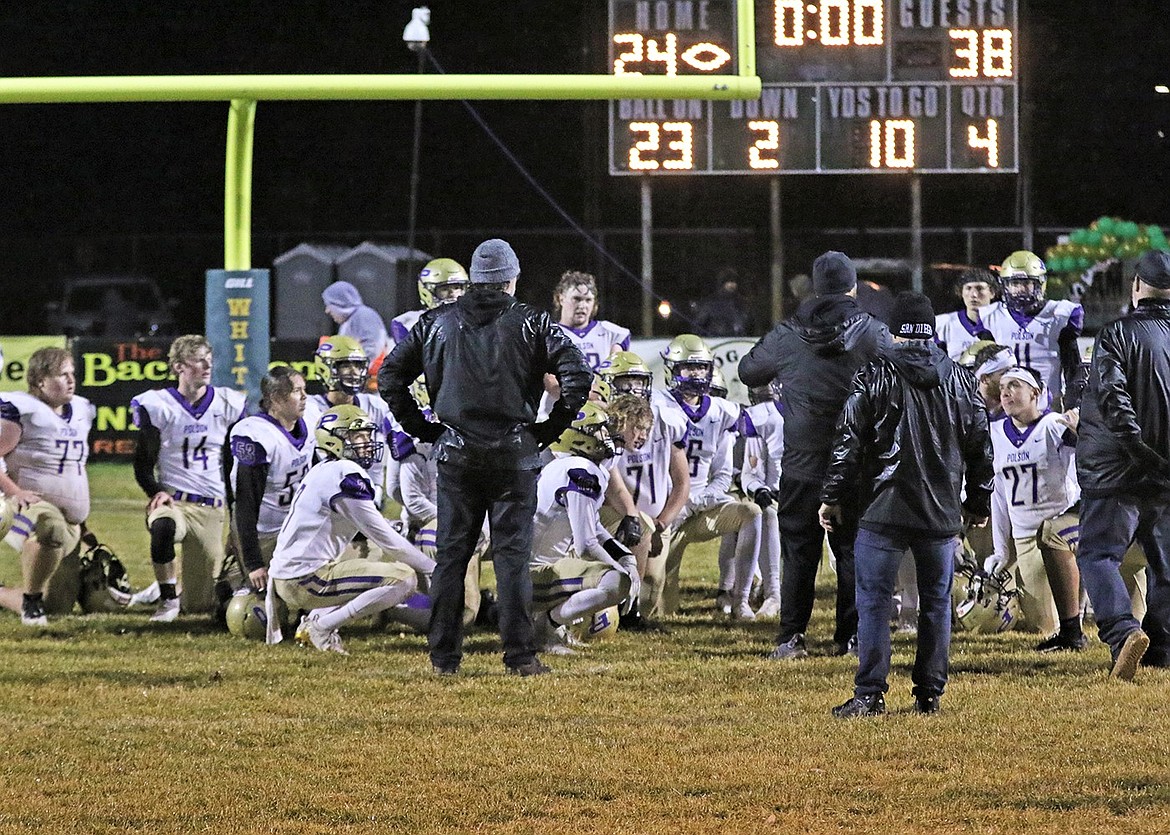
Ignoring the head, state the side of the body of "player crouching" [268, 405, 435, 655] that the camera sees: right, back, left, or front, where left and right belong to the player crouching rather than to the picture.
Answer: right

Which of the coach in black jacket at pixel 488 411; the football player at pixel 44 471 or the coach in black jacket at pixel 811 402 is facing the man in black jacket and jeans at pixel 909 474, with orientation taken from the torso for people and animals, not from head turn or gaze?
the football player

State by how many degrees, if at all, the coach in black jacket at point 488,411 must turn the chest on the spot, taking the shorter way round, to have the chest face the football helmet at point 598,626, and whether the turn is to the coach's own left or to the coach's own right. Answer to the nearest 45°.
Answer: approximately 45° to the coach's own right

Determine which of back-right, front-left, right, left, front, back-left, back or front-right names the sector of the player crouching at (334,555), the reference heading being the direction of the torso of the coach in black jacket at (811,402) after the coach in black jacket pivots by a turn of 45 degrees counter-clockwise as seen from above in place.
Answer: front-left

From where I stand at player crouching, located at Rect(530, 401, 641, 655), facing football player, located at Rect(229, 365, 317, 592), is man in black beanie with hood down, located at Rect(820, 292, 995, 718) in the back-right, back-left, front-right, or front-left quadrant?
back-left

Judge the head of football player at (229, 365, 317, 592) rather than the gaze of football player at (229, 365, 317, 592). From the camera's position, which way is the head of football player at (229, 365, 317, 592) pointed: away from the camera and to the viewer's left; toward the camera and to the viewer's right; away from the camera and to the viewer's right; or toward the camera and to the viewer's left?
toward the camera and to the viewer's right

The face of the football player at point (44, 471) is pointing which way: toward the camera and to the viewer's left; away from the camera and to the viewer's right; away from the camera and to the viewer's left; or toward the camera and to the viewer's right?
toward the camera and to the viewer's right

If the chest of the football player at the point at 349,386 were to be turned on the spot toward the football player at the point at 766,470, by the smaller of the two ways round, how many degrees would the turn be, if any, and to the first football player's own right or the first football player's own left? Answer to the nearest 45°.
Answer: approximately 45° to the first football player's own left

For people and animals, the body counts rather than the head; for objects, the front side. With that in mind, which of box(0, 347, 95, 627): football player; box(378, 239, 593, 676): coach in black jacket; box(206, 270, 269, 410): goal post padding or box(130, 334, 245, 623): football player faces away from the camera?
the coach in black jacket

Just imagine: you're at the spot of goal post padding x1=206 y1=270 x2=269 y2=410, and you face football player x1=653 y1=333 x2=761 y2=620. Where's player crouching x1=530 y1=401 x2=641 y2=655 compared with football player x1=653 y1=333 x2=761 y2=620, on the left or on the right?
right

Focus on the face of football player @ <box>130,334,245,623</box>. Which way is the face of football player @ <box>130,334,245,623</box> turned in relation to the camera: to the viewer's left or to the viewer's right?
to the viewer's right

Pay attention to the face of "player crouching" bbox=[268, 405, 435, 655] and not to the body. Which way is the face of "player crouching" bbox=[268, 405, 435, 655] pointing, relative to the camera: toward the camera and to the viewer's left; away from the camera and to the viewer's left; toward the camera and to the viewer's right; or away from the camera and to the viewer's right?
toward the camera and to the viewer's right

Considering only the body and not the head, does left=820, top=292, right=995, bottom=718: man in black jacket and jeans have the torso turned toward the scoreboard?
yes

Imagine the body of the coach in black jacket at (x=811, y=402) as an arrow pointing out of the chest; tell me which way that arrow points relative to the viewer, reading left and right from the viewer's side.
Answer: facing away from the viewer

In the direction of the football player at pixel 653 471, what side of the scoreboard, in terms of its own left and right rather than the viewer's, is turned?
front

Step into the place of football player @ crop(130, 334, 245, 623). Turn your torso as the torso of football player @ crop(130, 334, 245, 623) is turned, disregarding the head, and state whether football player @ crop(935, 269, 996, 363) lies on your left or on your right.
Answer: on your left
